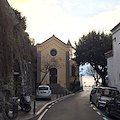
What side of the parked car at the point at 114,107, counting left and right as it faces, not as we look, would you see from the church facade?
front

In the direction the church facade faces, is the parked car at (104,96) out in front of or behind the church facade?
in front

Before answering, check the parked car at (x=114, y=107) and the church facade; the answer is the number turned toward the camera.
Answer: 1

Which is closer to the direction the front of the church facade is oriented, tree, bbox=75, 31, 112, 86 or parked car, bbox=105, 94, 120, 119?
the parked car

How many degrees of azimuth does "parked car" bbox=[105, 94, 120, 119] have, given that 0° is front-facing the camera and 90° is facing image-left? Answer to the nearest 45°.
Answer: approximately 135°

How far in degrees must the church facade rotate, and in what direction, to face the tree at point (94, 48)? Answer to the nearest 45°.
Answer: approximately 45° to its left

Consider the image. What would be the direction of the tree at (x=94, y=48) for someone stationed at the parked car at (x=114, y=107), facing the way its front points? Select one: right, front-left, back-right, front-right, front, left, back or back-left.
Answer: front-right

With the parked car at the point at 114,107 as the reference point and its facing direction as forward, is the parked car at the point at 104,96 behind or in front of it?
in front

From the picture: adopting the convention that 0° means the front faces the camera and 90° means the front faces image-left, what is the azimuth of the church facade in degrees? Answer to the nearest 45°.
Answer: approximately 0°

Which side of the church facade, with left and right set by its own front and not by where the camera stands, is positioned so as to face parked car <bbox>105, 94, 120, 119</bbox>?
front
